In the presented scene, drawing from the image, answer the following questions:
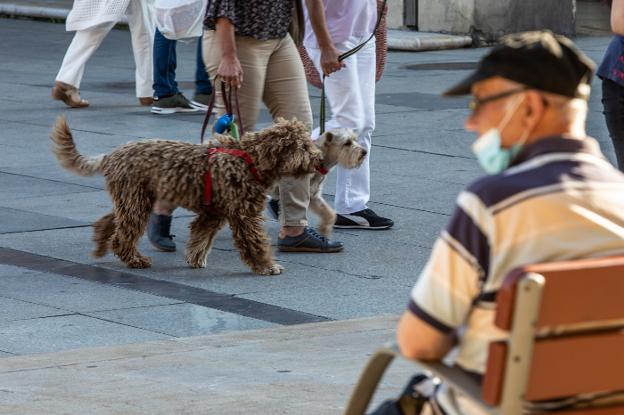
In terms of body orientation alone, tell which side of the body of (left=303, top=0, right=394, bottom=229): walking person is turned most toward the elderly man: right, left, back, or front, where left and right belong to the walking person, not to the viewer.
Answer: right

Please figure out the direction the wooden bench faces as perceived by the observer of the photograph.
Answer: facing away from the viewer and to the left of the viewer

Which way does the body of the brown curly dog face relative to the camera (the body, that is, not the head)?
to the viewer's right

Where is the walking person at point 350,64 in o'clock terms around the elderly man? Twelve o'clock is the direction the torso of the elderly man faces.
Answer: The walking person is roughly at 1 o'clock from the elderly man.

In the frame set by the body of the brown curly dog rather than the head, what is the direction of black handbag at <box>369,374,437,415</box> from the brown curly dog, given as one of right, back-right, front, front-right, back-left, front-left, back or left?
right

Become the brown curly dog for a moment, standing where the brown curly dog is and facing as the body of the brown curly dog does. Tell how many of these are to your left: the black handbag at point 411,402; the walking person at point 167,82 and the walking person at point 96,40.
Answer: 2

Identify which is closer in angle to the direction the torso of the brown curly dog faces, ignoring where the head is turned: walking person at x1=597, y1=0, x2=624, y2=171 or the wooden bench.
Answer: the walking person

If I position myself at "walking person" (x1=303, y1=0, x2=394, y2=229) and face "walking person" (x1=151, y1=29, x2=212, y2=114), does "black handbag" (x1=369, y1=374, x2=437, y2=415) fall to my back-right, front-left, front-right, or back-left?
back-left

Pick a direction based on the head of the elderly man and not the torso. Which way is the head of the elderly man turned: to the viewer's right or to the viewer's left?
to the viewer's left
